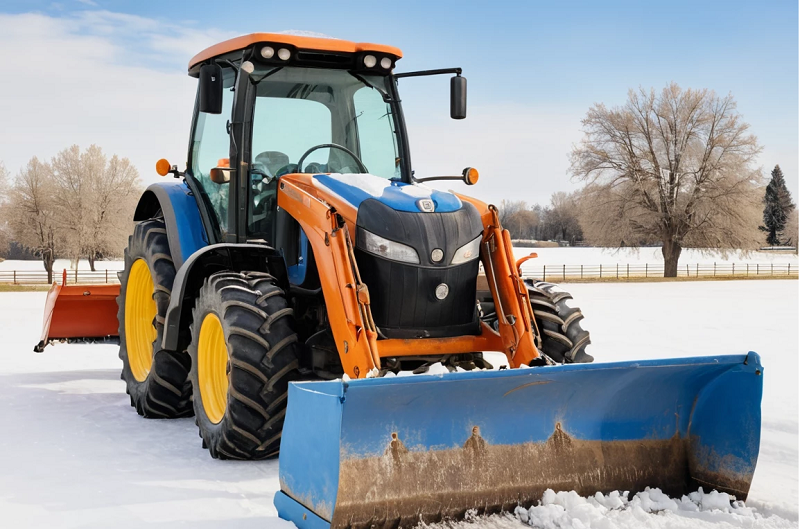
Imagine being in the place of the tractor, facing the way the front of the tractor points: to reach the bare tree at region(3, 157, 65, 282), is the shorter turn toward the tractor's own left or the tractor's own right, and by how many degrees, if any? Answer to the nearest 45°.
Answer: approximately 180°

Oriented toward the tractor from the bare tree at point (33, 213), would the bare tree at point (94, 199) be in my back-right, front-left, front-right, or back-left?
front-left

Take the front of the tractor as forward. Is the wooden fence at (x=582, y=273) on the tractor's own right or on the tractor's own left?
on the tractor's own left

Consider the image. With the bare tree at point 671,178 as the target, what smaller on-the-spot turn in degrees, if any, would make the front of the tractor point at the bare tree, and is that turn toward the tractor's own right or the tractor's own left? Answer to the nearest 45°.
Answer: approximately 135° to the tractor's own left

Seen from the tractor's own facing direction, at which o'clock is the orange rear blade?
The orange rear blade is roughly at 6 o'clock from the tractor.

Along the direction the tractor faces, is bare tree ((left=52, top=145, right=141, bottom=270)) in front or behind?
behind

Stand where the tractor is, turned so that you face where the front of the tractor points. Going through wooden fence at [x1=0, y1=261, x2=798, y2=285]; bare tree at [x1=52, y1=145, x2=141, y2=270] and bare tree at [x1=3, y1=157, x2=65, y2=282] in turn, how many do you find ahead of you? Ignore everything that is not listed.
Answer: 0

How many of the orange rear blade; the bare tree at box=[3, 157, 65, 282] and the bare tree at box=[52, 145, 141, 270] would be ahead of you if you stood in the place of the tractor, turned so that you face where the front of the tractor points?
0
